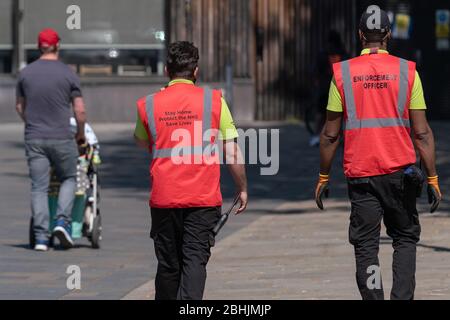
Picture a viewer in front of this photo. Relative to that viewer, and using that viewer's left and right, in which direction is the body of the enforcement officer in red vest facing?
facing away from the viewer

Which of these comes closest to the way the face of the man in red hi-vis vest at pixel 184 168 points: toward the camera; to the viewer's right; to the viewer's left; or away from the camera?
away from the camera

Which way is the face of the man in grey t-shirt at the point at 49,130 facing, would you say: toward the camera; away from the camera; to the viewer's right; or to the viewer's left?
away from the camera

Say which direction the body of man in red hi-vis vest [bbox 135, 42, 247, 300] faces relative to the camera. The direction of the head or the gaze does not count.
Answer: away from the camera

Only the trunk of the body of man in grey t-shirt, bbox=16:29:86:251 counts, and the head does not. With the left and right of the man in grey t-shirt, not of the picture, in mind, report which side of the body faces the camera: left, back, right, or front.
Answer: back

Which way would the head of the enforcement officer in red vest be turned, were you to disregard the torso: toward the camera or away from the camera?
away from the camera

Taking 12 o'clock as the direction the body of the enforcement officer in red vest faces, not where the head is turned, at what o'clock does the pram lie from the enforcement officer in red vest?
The pram is roughly at 11 o'clock from the enforcement officer in red vest.

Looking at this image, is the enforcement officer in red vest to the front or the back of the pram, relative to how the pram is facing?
to the back

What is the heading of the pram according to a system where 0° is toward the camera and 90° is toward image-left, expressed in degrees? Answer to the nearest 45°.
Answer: approximately 180°

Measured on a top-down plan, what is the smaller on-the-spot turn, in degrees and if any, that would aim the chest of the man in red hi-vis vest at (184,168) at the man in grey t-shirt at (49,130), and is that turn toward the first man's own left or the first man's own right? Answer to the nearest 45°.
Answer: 0° — they already face them

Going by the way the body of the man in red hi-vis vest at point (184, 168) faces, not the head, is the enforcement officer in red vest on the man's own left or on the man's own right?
on the man's own right
